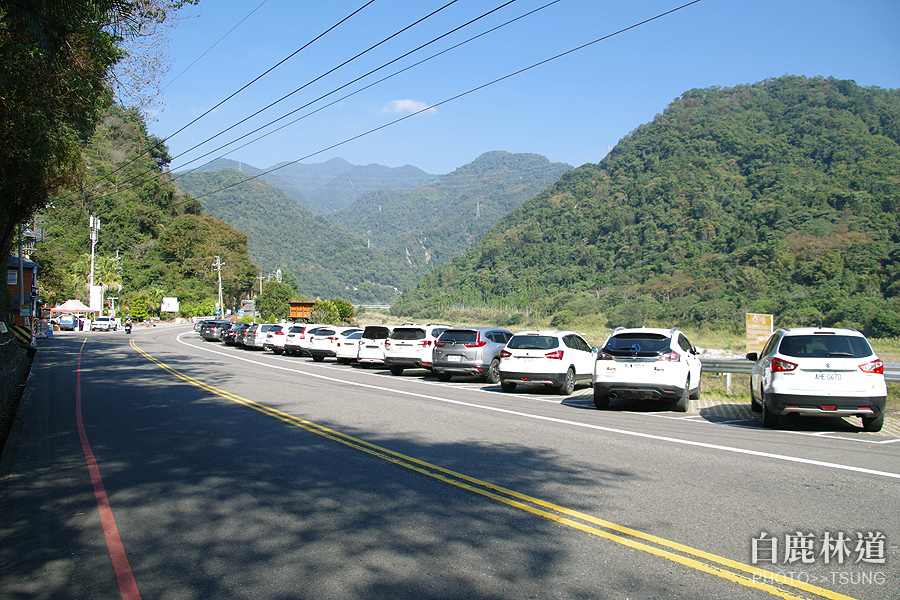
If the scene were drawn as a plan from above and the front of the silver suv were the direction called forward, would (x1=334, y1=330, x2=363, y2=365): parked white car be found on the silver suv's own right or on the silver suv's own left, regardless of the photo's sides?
on the silver suv's own left

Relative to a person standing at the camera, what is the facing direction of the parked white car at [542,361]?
facing away from the viewer and to the right of the viewer

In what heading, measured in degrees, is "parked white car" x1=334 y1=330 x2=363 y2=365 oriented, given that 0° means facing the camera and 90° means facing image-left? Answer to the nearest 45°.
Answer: approximately 225°

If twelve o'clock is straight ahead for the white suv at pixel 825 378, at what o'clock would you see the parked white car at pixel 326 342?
The parked white car is roughly at 10 o'clock from the white suv.

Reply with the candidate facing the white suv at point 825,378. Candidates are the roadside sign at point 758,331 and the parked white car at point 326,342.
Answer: the roadside sign

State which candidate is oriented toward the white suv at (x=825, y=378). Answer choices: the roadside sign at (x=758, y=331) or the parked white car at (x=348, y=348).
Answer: the roadside sign

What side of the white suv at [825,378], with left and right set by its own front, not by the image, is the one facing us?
back

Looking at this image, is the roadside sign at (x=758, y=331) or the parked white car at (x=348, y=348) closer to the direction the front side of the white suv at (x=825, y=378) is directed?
the roadside sign

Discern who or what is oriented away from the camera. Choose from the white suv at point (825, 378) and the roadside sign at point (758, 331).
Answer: the white suv

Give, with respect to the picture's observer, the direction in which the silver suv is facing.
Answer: facing away from the viewer and to the right of the viewer

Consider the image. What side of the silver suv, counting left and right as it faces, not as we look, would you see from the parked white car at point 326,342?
left

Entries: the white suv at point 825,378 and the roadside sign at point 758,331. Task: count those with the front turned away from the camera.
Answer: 1

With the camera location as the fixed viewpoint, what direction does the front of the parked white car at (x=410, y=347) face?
facing away from the viewer and to the right of the viewer

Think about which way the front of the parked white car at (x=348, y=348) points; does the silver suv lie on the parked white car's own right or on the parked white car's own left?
on the parked white car's own right
